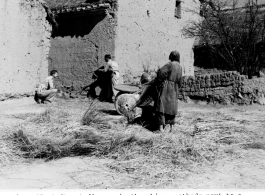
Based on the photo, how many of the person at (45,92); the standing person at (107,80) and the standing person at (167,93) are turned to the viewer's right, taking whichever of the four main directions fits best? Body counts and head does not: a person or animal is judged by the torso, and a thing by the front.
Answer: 1

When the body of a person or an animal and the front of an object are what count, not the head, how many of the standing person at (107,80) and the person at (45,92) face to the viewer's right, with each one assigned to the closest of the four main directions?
1

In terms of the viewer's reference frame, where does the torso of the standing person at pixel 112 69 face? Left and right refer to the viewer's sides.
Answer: facing to the left of the viewer

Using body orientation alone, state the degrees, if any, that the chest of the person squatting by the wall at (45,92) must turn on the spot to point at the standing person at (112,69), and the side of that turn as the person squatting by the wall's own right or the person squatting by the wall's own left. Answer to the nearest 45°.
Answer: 0° — they already face them

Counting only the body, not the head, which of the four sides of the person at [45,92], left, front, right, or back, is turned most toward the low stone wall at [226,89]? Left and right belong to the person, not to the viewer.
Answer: front

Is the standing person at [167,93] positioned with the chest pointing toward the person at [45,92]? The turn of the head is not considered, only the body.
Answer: yes

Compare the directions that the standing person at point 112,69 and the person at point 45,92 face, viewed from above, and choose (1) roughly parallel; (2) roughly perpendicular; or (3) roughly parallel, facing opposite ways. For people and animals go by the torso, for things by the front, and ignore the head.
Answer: roughly parallel, facing opposite ways

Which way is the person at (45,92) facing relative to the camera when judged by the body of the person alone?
to the viewer's right

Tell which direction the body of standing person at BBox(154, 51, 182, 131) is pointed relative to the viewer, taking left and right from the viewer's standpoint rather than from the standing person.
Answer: facing away from the viewer and to the left of the viewer
